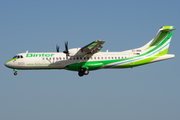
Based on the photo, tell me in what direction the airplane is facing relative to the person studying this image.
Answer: facing to the left of the viewer
